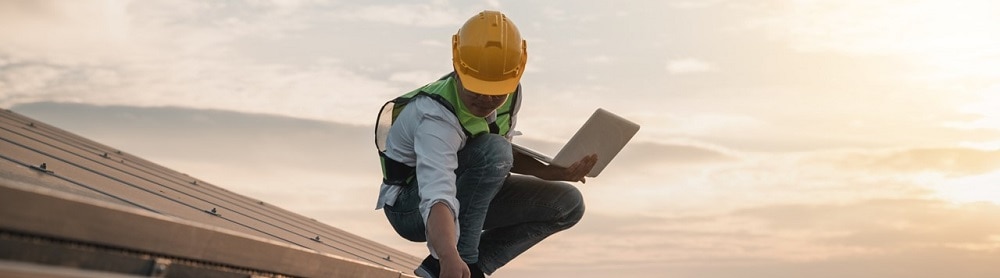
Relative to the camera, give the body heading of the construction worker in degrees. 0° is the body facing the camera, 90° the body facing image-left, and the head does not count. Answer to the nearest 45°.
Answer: approximately 315°
